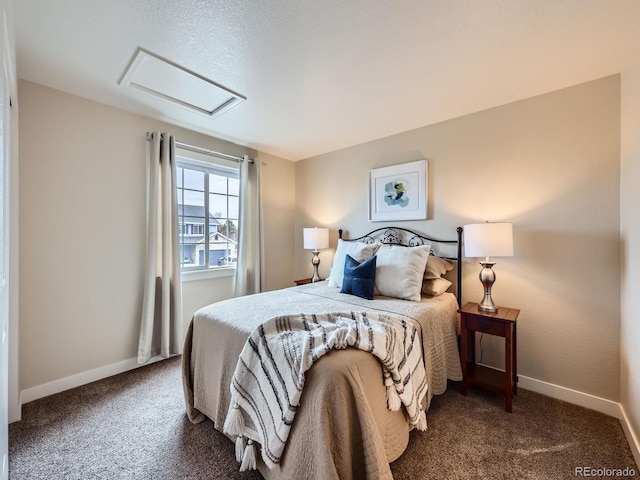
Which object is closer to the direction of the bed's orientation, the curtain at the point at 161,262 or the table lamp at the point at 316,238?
the curtain

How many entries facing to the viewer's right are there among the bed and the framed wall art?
0

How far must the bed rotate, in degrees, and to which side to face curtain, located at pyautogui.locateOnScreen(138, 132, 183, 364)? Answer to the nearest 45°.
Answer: approximately 90° to its right

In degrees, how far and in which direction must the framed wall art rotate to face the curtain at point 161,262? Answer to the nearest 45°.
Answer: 0° — it already faces it

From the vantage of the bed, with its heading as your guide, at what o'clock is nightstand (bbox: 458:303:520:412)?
The nightstand is roughly at 7 o'clock from the bed.

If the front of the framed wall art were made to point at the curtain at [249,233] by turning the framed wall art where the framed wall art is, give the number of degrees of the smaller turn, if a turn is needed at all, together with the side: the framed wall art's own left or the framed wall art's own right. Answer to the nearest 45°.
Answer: approximately 45° to the framed wall art's own right

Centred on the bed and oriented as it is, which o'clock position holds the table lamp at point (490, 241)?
The table lamp is roughly at 7 o'clock from the bed.

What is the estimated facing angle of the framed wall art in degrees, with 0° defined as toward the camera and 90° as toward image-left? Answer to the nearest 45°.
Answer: approximately 45°

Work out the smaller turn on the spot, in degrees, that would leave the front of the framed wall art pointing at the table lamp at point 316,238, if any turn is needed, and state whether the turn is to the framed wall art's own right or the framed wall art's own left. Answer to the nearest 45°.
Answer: approximately 45° to the framed wall art's own right

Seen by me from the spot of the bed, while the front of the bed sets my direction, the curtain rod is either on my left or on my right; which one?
on my right

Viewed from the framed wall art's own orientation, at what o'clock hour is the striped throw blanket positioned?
The striped throw blanket is roughly at 11 o'clock from the framed wall art.

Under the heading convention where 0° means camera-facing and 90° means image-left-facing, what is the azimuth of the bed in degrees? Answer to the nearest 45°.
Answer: approximately 45°
